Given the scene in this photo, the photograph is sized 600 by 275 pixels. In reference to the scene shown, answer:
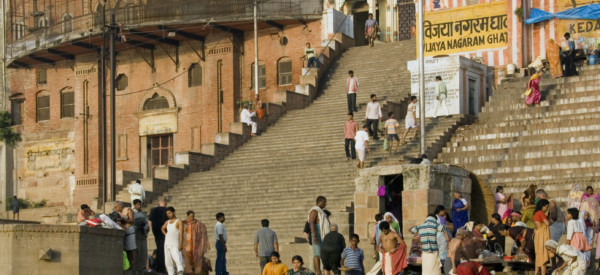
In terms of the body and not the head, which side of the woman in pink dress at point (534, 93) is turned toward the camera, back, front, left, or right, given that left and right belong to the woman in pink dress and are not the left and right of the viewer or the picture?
left

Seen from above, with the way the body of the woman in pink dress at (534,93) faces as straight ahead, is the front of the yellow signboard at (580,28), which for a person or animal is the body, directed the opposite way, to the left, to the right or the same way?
to the left

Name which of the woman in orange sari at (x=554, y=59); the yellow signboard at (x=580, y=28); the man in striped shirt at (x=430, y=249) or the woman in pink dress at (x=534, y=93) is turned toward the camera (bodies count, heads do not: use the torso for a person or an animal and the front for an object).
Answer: the yellow signboard
